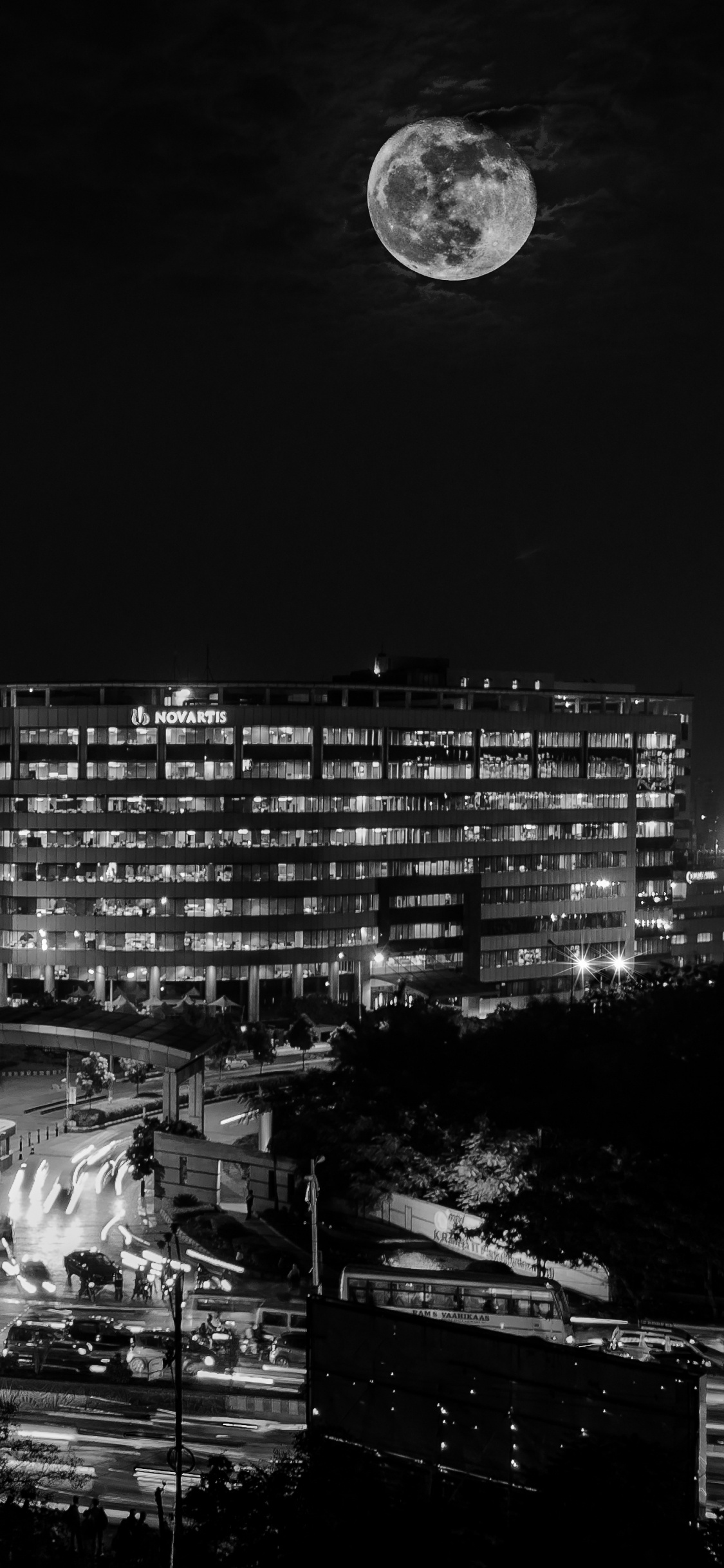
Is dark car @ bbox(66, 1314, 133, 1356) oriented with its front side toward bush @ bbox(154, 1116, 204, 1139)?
no

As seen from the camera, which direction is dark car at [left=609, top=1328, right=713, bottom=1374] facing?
to the viewer's right

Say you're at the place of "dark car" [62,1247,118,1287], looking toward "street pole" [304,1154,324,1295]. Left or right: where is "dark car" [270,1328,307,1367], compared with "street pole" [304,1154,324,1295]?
right

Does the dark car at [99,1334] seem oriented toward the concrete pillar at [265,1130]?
no
